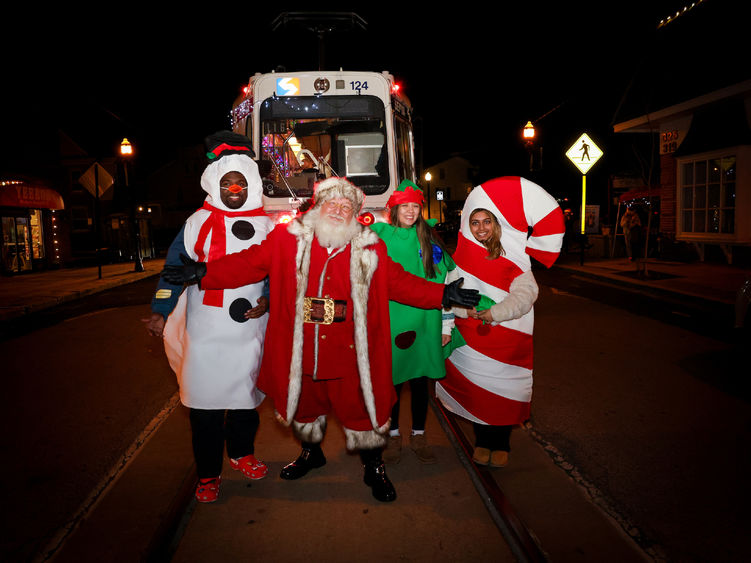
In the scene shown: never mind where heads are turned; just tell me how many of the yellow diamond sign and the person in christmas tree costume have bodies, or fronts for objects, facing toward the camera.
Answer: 2

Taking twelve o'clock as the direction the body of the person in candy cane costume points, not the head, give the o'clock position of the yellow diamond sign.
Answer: The yellow diamond sign is roughly at 5 o'clock from the person in candy cane costume.

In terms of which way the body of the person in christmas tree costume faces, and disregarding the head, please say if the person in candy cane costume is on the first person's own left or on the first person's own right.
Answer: on the first person's own left

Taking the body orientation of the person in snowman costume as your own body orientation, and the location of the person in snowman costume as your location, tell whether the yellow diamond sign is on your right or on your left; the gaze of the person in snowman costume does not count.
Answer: on your left

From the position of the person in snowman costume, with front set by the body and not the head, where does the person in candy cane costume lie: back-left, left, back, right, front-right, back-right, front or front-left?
front-left

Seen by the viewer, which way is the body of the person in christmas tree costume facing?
toward the camera

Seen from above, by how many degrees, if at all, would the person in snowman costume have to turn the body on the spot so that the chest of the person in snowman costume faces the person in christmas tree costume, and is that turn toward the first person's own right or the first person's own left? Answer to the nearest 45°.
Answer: approximately 45° to the first person's own left

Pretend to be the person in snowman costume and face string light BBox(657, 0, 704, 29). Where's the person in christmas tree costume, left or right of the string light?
right

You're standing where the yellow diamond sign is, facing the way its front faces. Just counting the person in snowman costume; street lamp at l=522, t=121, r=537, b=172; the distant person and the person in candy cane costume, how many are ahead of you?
2

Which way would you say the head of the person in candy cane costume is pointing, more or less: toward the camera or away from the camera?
toward the camera

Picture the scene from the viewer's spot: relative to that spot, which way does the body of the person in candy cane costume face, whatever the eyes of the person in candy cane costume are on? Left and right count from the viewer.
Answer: facing the viewer and to the left of the viewer

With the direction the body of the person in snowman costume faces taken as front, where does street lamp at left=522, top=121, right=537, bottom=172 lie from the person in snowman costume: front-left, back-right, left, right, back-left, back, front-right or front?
left

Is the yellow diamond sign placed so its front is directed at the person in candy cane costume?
yes

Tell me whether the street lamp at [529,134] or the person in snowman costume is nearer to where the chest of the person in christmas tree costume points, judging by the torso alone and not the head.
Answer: the person in snowman costume
